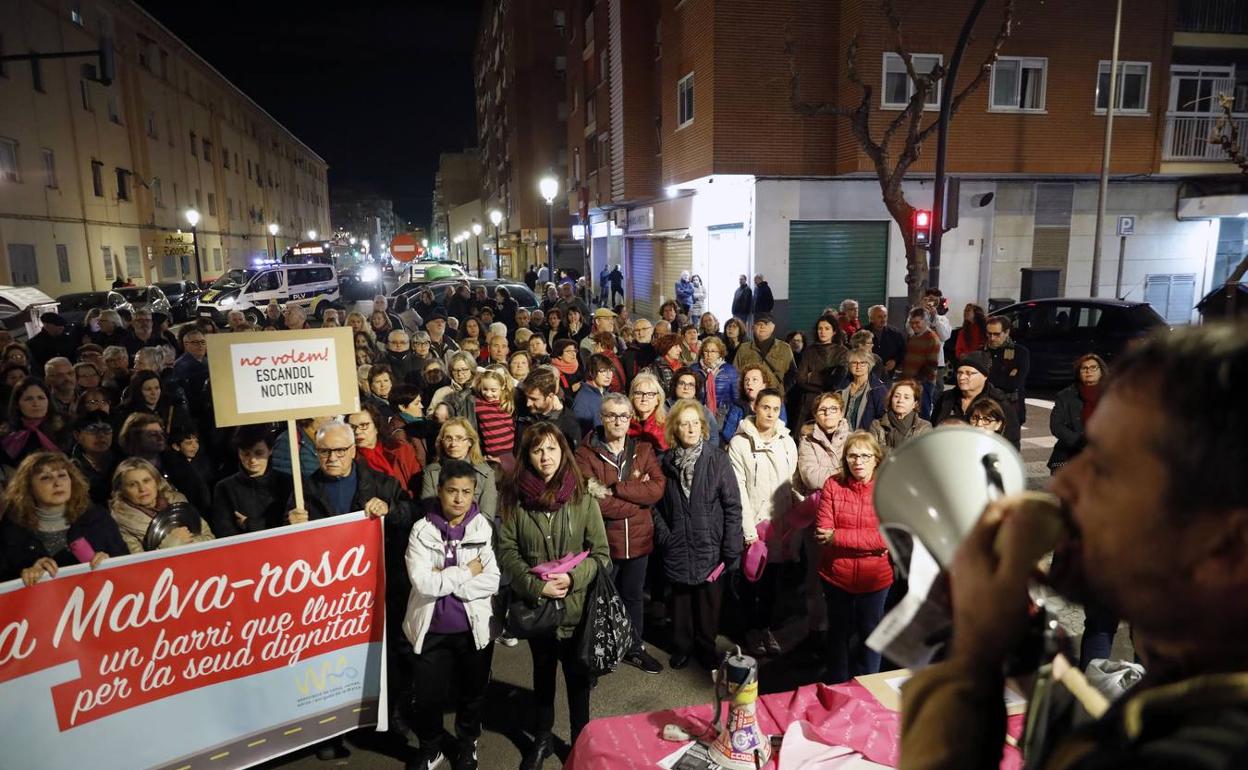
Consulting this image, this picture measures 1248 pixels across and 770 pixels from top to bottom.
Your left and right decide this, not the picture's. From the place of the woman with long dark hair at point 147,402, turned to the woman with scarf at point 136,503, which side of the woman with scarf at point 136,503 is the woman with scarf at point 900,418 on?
left

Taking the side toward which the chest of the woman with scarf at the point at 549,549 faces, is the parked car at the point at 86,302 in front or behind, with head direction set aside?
behind

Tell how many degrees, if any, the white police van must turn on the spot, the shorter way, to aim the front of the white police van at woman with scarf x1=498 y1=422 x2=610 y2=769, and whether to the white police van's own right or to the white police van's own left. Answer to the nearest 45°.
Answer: approximately 45° to the white police van's own left
